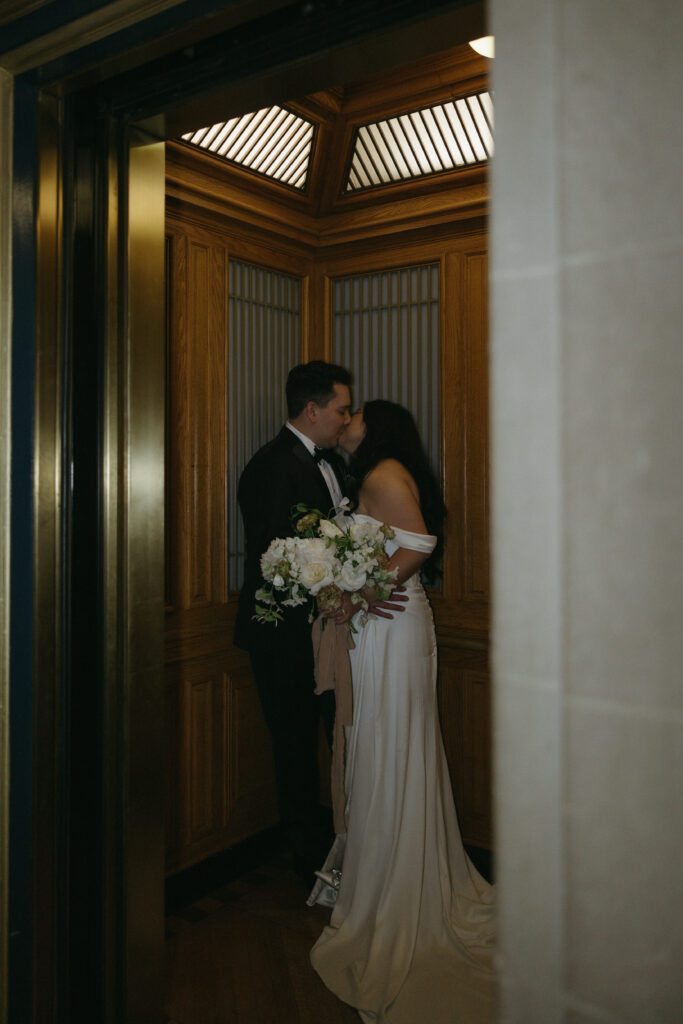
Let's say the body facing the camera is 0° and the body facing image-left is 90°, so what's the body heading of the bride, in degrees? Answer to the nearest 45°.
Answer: approximately 90°

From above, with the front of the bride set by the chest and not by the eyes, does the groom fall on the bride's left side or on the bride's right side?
on the bride's right side

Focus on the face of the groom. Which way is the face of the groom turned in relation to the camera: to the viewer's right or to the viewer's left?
to the viewer's right
